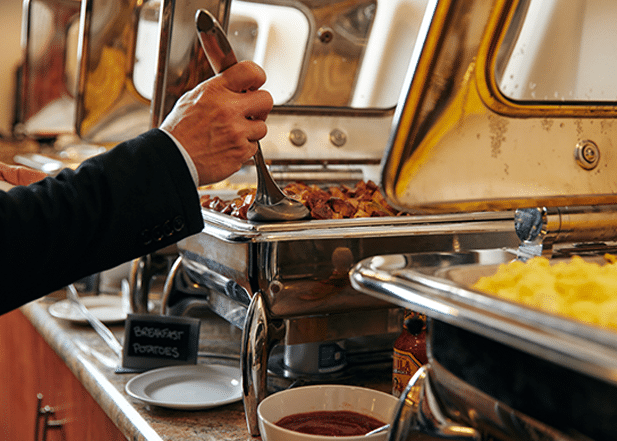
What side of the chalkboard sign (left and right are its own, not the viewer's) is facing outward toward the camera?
front

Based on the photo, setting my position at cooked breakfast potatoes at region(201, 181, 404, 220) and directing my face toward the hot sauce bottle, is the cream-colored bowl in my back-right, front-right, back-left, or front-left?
front-right

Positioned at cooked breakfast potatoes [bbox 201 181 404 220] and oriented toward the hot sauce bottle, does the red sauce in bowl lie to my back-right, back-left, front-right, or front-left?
front-right

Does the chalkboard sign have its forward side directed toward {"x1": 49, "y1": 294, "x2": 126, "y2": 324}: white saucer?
no

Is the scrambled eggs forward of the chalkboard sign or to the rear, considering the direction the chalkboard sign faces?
forward
